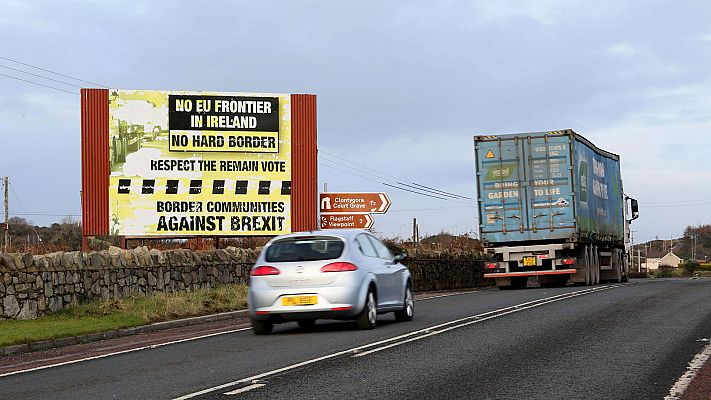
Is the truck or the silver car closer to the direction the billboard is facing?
the silver car

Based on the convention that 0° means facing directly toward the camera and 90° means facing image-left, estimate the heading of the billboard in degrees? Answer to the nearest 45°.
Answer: approximately 0°

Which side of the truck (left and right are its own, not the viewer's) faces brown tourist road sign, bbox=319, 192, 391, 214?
left

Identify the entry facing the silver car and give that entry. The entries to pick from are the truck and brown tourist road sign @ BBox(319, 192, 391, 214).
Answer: the brown tourist road sign

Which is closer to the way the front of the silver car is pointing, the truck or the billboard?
the truck

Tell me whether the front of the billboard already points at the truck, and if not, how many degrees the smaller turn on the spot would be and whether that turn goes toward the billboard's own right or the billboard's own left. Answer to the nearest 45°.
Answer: approximately 90° to the billboard's own left

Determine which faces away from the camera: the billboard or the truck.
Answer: the truck

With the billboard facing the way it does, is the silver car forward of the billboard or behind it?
forward

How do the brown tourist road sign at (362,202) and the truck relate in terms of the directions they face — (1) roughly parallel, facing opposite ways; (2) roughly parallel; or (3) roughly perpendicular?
roughly parallel, facing opposite ways

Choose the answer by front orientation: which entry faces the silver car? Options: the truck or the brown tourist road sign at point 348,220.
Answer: the brown tourist road sign

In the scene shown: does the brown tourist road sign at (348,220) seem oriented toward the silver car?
yes

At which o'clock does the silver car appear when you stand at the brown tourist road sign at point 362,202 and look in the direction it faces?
The silver car is roughly at 12 o'clock from the brown tourist road sign.

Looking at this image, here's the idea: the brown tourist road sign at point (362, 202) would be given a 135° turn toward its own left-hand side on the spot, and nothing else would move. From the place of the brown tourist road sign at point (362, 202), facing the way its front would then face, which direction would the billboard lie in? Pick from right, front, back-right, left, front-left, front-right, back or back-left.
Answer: back-left

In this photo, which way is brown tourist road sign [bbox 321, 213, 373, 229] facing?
toward the camera

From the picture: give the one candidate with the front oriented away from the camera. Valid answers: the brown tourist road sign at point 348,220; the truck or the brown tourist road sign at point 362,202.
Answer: the truck

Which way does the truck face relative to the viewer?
away from the camera

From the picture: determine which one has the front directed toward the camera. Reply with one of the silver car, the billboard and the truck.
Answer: the billboard

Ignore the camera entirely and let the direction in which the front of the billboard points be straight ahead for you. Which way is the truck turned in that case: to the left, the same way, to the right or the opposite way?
the opposite way

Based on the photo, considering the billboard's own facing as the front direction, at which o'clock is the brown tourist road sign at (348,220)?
The brown tourist road sign is roughly at 9 o'clock from the billboard.

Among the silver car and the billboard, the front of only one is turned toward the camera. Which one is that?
the billboard

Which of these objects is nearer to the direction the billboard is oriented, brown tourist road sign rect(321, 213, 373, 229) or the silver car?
the silver car

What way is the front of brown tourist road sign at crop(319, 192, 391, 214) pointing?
toward the camera
